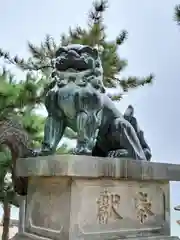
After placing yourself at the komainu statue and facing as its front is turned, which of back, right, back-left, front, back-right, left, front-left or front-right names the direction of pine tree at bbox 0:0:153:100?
back-right

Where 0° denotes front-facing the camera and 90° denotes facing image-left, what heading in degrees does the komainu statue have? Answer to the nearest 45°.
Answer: approximately 45°

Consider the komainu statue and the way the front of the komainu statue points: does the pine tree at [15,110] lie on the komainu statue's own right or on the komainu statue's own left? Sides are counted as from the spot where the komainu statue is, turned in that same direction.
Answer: on the komainu statue's own right
